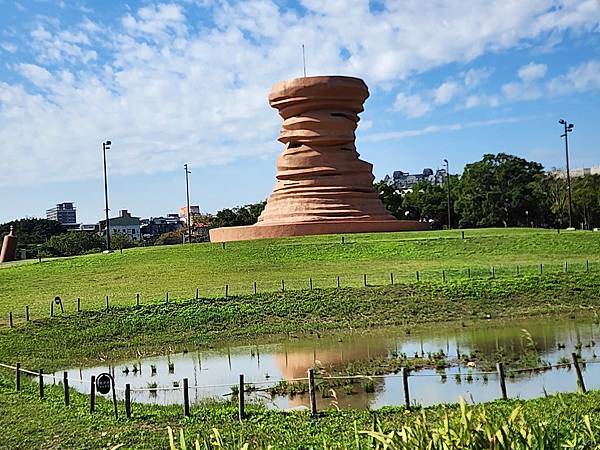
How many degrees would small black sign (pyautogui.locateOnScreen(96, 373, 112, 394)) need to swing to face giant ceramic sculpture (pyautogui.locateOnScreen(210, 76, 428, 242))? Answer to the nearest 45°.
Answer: approximately 135° to its left

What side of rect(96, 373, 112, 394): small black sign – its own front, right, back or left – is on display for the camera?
front
